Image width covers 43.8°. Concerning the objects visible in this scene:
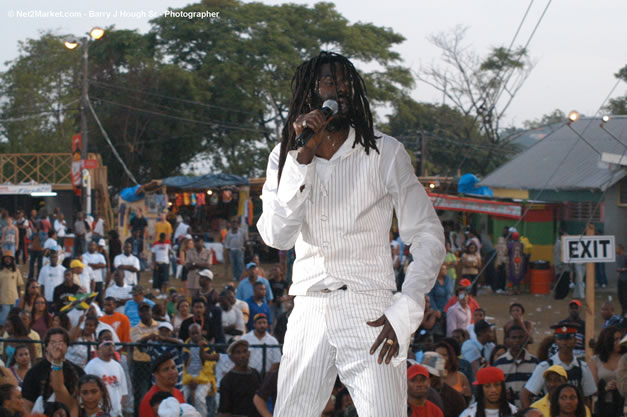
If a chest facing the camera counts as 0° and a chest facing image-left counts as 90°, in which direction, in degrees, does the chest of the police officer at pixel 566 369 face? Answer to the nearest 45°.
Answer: approximately 0°

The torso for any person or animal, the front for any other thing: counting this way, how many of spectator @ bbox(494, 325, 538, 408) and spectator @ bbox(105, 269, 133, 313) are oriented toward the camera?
2

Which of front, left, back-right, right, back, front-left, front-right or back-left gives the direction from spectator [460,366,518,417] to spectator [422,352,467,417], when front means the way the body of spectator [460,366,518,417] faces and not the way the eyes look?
back-right

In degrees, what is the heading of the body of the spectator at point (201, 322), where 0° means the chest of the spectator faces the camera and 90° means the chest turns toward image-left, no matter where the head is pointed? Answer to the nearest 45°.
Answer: approximately 0°

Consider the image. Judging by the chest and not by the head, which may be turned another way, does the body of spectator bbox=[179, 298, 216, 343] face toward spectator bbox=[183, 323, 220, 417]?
yes

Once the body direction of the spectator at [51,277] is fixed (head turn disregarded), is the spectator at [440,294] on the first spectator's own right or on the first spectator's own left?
on the first spectator's own left

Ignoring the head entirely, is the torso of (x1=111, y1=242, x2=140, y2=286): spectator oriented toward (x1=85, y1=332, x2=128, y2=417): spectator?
yes
